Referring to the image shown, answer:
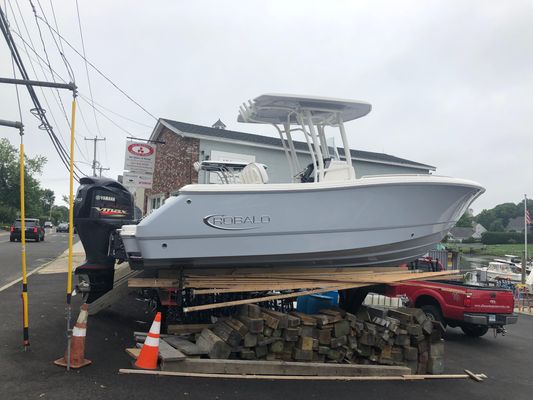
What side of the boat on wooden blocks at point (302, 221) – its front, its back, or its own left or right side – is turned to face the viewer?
right

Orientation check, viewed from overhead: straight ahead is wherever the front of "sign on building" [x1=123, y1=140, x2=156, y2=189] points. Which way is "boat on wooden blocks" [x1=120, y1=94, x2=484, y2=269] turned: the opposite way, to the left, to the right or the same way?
to the left

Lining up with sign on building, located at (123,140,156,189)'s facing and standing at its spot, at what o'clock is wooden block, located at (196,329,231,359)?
The wooden block is roughly at 12 o'clock from the sign on building.

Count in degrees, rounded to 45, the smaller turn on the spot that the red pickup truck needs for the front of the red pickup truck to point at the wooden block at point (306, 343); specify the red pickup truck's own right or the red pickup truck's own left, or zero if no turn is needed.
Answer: approximately 90° to the red pickup truck's own left

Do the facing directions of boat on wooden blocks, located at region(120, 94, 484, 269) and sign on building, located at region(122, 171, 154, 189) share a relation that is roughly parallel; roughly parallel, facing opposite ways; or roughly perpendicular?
roughly perpendicular

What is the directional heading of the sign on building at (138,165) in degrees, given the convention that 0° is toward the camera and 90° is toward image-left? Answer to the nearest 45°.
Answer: approximately 0°

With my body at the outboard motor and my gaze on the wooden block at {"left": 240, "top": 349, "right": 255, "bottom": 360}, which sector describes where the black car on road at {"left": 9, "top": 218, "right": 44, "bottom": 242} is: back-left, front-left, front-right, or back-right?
back-left

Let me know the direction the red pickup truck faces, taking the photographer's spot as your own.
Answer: facing away from the viewer and to the left of the viewer

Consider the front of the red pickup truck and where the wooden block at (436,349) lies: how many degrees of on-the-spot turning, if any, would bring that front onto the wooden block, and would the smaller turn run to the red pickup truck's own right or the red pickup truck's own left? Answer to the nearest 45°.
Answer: approximately 135° to the red pickup truck's own left

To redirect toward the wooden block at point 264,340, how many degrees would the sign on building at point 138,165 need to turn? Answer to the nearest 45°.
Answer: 0° — it already faces it
